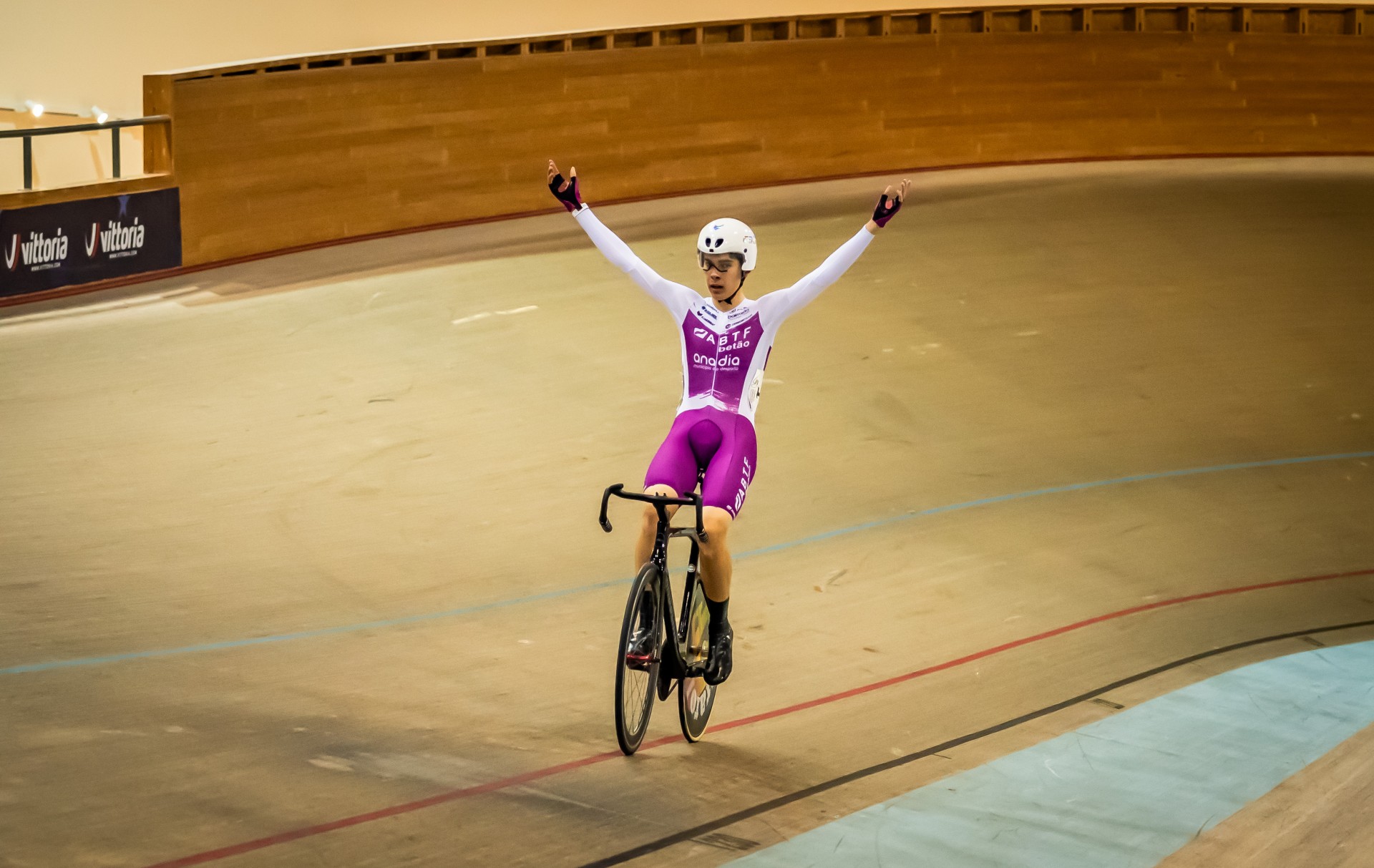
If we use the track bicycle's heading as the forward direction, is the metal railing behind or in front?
behind

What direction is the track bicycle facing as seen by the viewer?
toward the camera

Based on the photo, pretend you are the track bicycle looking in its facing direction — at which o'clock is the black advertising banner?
The black advertising banner is roughly at 5 o'clock from the track bicycle.
